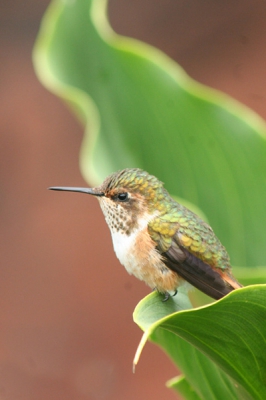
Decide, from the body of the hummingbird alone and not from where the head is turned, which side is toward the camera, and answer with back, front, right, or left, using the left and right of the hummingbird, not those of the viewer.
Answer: left

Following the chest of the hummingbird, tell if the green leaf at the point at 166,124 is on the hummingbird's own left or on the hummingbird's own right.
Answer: on the hummingbird's own right
